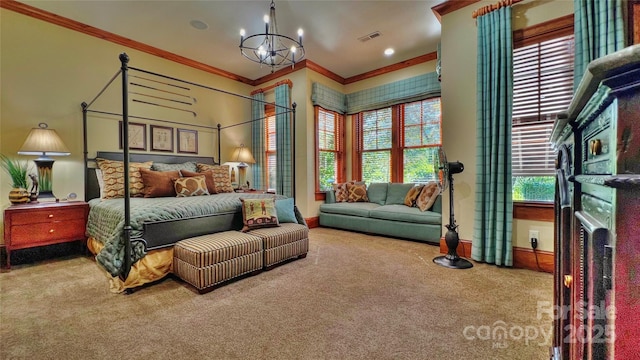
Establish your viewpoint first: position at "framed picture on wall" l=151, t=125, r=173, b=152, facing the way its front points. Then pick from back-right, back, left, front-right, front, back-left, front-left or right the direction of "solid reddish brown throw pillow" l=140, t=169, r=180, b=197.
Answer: front-right

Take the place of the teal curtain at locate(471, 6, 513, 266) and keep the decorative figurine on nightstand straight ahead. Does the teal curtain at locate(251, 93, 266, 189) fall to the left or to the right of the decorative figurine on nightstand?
right

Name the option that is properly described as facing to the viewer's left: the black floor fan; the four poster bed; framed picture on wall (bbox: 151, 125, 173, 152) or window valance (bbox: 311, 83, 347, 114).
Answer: the black floor fan

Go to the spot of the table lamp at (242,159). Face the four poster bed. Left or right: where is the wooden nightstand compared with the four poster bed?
right

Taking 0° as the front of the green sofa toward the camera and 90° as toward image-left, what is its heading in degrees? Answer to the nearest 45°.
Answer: approximately 45°

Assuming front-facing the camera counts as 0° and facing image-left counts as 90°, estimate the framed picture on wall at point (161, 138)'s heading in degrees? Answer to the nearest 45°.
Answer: approximately 315°

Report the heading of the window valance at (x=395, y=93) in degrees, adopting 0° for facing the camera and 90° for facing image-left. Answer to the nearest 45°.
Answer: approximately 45°

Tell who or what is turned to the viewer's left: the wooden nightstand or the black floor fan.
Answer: the black floor fan

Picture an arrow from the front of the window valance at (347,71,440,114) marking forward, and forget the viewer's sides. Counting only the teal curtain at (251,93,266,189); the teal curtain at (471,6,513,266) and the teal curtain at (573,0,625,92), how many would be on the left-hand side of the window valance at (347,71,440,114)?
2
